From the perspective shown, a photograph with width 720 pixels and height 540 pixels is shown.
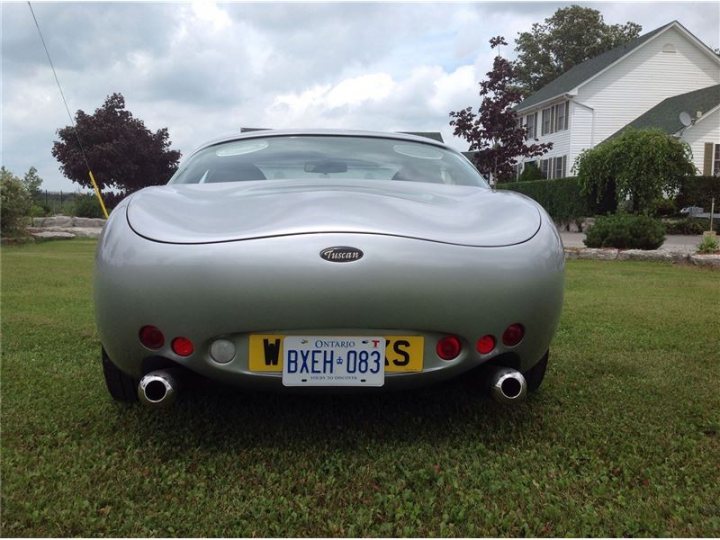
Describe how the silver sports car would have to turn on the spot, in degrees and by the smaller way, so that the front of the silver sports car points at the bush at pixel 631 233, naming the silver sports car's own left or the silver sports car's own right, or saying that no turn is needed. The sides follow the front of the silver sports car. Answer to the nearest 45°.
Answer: approximately 45° to the silver sports car's own right

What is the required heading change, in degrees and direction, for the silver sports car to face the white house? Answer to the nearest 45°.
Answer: approximately 45° to its right

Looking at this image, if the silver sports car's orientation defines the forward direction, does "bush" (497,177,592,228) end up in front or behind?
in front

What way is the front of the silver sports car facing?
away from the camera

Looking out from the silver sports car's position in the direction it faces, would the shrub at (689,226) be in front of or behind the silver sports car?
in front

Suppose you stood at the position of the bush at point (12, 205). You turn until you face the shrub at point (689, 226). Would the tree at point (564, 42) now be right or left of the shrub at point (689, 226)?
left

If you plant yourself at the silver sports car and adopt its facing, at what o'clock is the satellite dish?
The satellite dish is roughly at 1 o'clock from the silver sports car.

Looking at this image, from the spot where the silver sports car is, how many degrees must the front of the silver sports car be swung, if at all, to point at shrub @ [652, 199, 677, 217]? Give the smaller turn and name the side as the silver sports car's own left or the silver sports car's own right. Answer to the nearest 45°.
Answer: approximately 45° to the silver sports car's own right

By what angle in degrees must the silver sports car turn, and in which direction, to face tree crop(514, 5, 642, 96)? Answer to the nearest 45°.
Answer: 0° — it already faces it

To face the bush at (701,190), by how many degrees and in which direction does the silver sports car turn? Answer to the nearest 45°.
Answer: approximately 45° to its right
